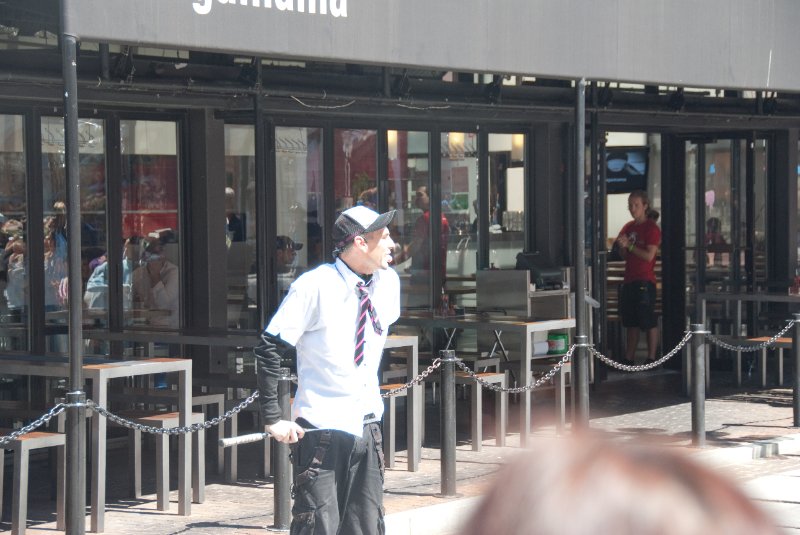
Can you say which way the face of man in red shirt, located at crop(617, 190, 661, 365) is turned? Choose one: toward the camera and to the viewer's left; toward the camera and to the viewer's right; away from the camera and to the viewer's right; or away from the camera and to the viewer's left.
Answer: toward the camera and to the viewer's left

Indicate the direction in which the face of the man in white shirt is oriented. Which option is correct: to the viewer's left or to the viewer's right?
to the viewer's right

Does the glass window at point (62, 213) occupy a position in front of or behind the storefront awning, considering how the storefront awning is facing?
behind

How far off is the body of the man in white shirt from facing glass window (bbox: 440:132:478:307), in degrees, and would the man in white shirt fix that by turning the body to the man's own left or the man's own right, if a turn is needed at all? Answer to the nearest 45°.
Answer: approximately 135° to the man's own left

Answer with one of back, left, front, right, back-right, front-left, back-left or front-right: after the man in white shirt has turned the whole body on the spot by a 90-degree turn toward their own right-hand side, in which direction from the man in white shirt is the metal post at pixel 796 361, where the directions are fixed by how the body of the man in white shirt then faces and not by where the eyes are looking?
back

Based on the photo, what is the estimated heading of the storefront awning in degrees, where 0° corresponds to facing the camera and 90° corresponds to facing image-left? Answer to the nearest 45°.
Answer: approximately 315°
